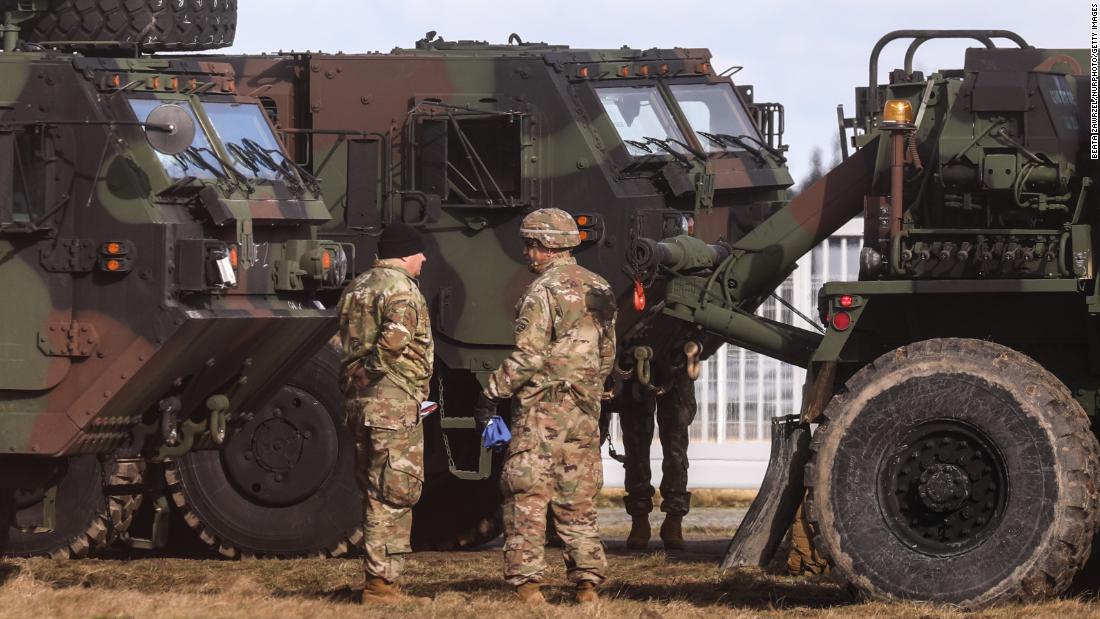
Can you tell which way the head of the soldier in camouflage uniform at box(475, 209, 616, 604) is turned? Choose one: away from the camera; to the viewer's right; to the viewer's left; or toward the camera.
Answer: to the viewer's left

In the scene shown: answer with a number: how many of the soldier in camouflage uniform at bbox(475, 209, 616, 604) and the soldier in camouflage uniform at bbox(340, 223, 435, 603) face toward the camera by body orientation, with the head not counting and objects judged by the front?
0

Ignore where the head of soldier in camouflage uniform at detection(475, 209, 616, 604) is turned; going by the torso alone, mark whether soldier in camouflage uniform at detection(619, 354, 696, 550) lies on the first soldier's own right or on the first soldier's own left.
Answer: on the first soldier's own right

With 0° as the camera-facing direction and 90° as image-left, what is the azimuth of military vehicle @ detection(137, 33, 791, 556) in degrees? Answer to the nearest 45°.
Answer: approximately 315°

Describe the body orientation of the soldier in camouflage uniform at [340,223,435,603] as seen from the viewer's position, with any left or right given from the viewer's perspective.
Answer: facing away from the viewer and to the right of the viewer

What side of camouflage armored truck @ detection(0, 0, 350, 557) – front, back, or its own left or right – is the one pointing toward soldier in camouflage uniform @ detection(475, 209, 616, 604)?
front
